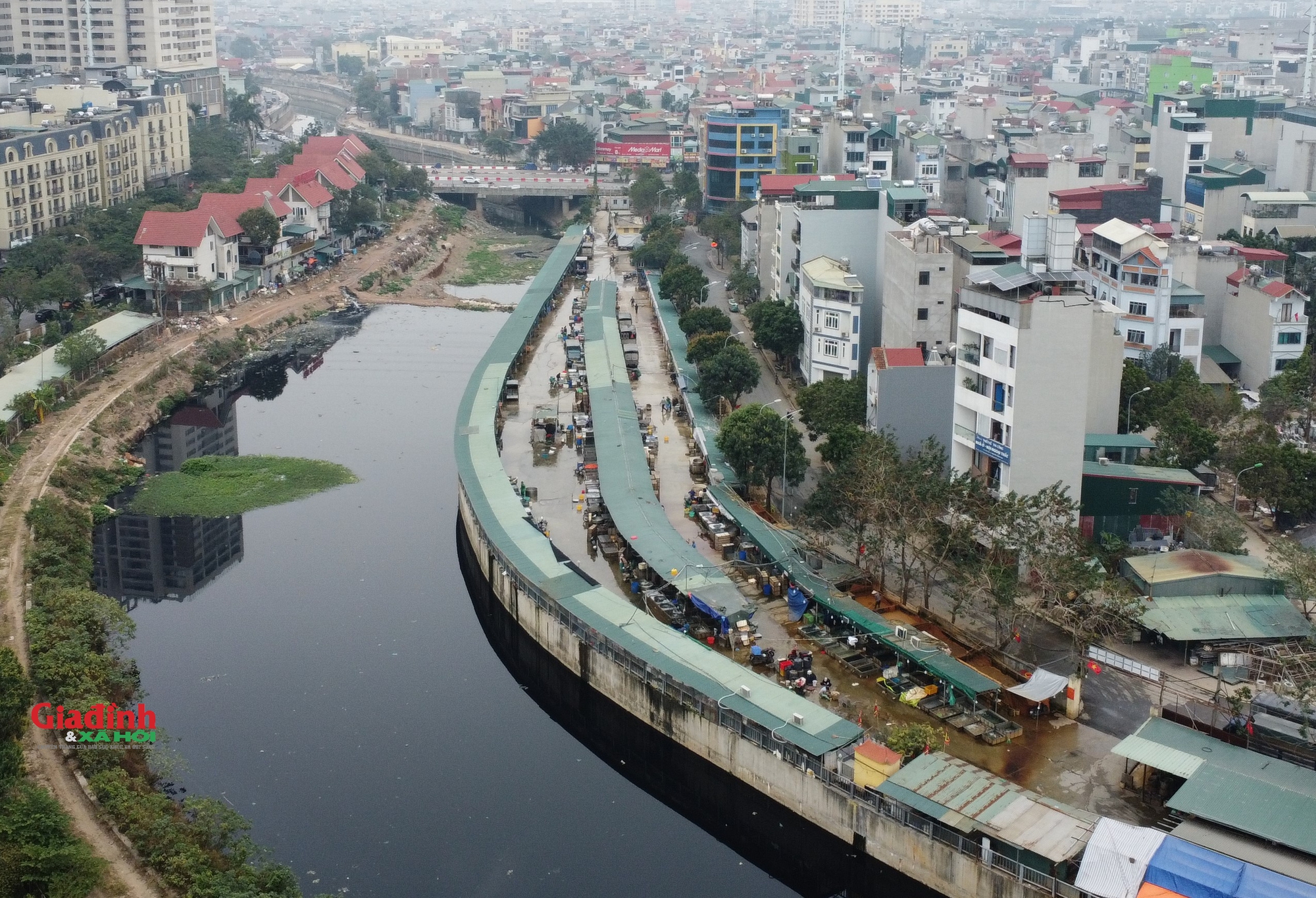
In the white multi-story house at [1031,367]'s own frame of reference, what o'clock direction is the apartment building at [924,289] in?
The apartment building is roughly at 4 o'clock from the white multi-story house.

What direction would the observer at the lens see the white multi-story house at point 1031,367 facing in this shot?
facing the viewer and to the left of the viewer

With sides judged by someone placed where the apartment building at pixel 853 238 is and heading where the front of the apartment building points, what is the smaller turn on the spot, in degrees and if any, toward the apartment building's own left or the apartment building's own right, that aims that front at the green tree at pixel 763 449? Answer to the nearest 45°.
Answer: approximately 90° to the apartment building's own left

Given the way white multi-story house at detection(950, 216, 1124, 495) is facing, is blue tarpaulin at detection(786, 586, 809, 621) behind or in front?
in front

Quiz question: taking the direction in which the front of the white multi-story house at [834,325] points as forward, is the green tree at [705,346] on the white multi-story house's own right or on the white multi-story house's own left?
on the white multi-story house's own right

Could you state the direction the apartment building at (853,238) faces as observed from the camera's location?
facing to the left of the viewer

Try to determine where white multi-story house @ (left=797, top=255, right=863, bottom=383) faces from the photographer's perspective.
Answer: facing the viewer

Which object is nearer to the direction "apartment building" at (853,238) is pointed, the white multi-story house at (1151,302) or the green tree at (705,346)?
the green tree

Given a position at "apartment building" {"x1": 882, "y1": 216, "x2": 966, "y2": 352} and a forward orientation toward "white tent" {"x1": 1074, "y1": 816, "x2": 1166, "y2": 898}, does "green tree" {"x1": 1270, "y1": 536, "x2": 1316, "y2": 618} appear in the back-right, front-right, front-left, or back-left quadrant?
front-left

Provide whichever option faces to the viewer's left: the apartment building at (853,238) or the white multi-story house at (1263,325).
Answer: the apartment building
